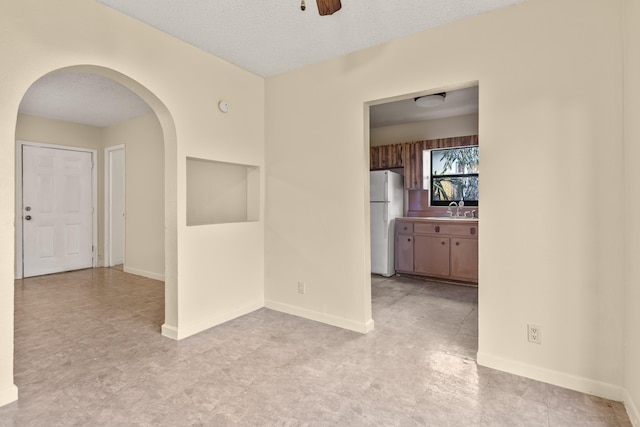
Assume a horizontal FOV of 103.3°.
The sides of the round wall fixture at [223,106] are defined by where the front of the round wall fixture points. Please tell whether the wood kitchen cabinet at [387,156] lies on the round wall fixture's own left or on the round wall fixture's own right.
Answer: on the round wall fixture's own left

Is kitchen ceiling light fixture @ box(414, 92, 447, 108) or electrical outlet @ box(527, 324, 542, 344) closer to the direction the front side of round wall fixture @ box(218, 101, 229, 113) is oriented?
the electrical outlet

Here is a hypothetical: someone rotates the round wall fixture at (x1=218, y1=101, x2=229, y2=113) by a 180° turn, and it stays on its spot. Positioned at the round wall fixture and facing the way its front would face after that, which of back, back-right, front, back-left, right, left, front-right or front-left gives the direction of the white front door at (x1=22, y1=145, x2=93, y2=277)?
front

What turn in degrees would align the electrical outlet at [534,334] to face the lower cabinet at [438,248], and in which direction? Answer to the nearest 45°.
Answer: approximately 135° to its right

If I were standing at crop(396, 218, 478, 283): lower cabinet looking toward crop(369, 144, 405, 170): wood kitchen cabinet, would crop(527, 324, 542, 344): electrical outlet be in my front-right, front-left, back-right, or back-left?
back-left

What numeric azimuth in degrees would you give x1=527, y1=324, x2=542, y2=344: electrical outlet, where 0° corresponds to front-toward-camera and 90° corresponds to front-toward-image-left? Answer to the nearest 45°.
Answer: approximately 0°

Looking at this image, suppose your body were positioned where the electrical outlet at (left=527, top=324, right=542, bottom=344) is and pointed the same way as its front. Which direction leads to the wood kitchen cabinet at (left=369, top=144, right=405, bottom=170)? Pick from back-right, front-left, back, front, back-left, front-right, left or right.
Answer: back-right
